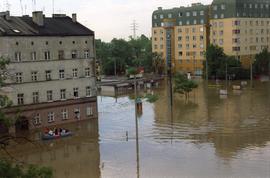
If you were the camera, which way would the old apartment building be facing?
facing the viewer and to the right of the viewer

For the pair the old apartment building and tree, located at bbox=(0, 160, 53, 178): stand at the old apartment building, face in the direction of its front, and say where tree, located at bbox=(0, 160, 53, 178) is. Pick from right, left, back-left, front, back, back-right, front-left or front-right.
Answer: front-right
